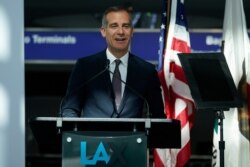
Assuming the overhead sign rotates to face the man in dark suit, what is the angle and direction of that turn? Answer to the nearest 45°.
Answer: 0° — it already faces them

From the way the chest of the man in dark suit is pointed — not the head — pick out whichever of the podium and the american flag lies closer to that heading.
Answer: the podium

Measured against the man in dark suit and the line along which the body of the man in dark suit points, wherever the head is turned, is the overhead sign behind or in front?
behind

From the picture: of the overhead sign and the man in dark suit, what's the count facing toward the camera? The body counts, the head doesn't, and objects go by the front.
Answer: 2

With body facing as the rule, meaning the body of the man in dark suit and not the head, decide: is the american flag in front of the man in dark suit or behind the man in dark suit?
behind

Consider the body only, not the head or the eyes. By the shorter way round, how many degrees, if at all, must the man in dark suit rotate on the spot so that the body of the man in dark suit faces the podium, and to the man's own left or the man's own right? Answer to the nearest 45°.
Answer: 0° — they already face it

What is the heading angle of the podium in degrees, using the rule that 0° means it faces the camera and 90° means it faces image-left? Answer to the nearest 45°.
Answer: approximately 0°

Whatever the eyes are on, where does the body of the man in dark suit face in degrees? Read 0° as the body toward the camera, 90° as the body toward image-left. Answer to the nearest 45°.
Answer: approximately 0°
